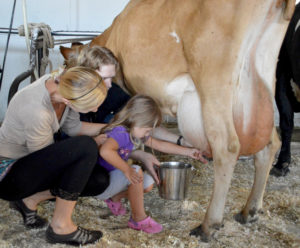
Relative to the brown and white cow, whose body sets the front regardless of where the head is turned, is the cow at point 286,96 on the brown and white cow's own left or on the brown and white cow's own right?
on the brown and white cow's own right

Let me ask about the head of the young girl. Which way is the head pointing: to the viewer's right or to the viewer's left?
to the viewer's right

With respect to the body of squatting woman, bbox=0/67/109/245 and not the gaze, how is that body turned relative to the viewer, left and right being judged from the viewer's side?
facing to the right of the viewer

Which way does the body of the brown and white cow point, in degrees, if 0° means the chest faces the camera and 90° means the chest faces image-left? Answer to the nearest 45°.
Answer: approximately 135°

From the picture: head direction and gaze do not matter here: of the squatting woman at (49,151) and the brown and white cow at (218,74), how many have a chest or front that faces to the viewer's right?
1

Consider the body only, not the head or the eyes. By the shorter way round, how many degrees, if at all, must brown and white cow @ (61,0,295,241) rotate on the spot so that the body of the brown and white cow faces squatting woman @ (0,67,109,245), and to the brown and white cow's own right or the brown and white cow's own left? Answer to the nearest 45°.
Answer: approximately 90° to the brown and white cow's own left
